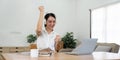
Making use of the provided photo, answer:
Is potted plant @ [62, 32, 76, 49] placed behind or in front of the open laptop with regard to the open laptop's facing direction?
in front

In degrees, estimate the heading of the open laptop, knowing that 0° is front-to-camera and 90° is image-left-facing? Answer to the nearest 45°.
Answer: approximately 135°

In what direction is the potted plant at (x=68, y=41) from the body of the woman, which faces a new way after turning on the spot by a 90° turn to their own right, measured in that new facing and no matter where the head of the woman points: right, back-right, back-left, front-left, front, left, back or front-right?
back-right

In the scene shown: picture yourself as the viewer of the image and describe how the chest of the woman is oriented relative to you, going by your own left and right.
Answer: facing the viewer and to the right of the viewer

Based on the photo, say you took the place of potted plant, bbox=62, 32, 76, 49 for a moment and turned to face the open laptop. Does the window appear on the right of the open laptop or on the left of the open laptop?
left

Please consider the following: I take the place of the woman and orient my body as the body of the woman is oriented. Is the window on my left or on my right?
on my left
